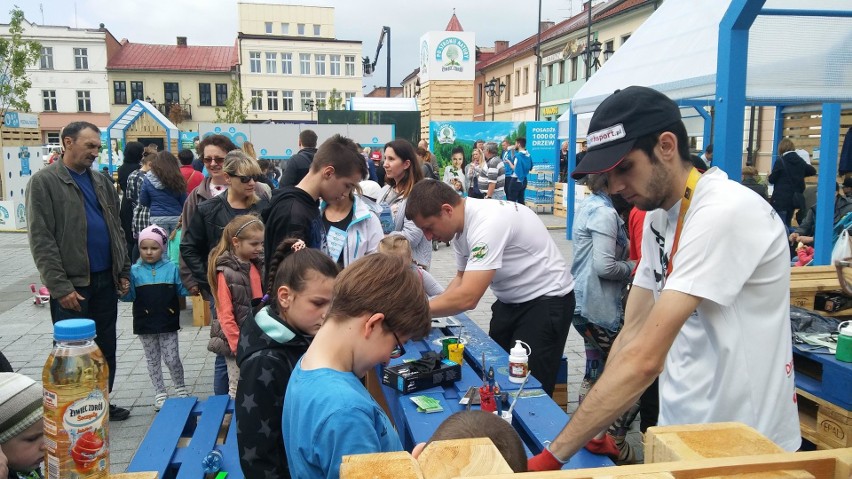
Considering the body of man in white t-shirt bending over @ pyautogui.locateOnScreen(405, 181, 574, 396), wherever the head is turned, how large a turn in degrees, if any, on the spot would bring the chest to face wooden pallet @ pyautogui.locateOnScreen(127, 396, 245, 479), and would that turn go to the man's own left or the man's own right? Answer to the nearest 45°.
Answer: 0° — they already face it

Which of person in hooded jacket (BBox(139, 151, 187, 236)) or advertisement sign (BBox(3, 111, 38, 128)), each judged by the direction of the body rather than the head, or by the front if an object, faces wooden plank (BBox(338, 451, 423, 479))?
the advertisement sign

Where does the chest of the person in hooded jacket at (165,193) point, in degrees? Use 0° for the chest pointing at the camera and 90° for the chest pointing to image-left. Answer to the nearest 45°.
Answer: approximately 180°

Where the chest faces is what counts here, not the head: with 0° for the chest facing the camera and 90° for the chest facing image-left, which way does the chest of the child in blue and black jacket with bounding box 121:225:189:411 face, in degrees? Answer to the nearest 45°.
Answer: approximately 0°

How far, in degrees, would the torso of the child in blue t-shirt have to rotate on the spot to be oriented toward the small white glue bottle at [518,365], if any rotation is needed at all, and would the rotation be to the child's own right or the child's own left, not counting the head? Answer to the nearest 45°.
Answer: approximately 45° to the child's own left

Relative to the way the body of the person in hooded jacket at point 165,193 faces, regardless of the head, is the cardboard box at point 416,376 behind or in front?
behind

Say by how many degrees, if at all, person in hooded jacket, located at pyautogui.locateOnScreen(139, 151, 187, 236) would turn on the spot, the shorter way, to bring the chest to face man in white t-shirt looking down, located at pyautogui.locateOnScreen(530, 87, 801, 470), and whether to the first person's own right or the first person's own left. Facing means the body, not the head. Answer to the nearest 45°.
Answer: approximately 180°

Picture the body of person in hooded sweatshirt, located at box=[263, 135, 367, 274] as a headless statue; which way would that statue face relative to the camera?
to the viewer's right

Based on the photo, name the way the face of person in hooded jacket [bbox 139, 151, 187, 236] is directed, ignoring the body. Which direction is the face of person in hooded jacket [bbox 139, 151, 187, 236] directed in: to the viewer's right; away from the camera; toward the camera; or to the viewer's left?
away from the camera

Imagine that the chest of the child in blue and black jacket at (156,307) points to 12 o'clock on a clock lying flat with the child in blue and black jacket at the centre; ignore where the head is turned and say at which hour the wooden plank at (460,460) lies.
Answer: The wooden plank is roughly at 12 o'clock from the child in blue and black jacket.

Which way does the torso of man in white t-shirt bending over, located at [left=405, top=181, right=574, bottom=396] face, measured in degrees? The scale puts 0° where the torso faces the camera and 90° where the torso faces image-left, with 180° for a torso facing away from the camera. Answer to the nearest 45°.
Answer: approximately 90°
